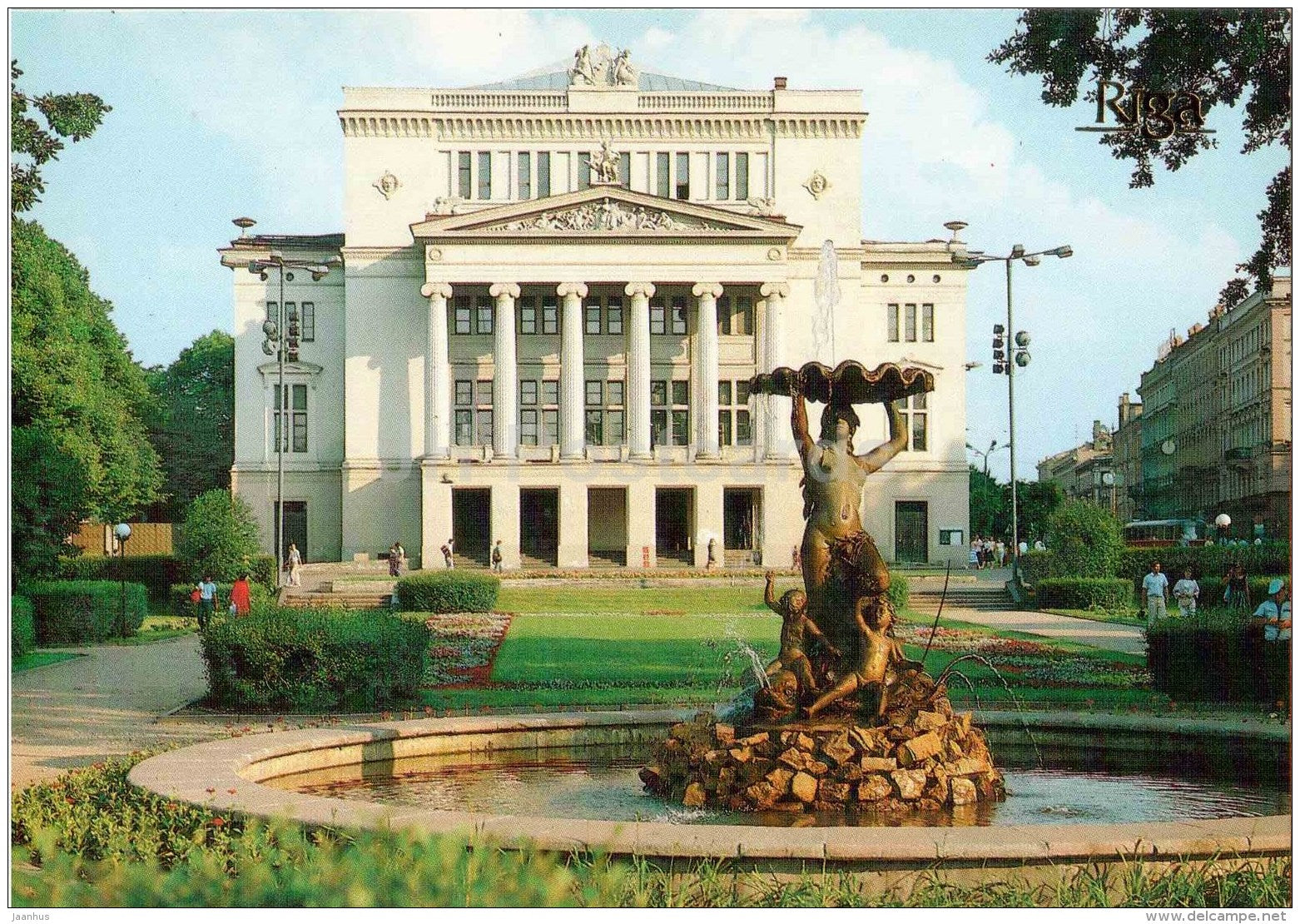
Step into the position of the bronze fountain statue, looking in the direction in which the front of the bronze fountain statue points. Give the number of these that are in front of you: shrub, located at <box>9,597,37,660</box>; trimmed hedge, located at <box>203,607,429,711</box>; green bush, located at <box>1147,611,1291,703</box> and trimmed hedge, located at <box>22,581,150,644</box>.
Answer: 0

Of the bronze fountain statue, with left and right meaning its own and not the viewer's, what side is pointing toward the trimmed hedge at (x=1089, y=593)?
back

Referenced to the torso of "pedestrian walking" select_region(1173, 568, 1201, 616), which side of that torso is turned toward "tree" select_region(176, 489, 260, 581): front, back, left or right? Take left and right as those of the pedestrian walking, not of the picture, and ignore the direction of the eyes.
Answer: right

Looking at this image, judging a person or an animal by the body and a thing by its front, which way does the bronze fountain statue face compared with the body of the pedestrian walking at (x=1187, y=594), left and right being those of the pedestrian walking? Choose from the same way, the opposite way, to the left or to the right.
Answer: the same way

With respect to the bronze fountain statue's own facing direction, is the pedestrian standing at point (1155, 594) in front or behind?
behind

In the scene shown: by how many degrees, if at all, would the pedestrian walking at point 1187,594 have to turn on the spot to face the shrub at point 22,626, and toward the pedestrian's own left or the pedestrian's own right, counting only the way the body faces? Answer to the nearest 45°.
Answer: approximately 45° to the pedestrian's own right

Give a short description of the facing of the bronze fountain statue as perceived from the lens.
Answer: facing the viewer

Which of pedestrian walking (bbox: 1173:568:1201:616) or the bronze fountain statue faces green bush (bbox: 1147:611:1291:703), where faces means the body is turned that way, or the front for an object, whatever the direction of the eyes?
the pedestrian walking

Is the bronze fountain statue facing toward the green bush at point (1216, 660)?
no

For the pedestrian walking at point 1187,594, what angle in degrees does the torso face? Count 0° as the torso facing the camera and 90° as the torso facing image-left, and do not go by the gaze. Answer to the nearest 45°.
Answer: approximately 0°

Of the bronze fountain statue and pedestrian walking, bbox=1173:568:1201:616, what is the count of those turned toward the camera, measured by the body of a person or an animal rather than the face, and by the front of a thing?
2

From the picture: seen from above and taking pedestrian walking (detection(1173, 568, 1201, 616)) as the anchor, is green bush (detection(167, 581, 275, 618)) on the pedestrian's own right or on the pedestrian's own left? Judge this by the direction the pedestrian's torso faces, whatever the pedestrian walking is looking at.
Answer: on the pedestrian's own right

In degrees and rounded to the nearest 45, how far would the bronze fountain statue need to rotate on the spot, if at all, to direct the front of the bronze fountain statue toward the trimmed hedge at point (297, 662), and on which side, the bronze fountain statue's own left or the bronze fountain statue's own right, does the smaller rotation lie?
approximately 135° to the bronze fountain statue's own right

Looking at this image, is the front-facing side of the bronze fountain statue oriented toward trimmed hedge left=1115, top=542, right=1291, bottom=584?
no

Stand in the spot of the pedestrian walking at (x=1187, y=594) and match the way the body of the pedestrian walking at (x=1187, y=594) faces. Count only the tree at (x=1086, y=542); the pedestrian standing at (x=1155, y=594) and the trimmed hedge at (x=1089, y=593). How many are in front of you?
0

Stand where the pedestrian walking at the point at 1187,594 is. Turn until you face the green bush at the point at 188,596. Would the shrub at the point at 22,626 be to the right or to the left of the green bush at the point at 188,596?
left

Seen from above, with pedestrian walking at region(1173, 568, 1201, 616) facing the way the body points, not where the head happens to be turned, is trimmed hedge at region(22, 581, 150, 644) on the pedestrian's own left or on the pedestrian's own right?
on the pedestrian's own right

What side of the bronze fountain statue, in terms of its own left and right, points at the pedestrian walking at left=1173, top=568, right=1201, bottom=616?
back

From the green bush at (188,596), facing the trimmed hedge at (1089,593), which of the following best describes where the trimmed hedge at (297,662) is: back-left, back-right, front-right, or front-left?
front-right
